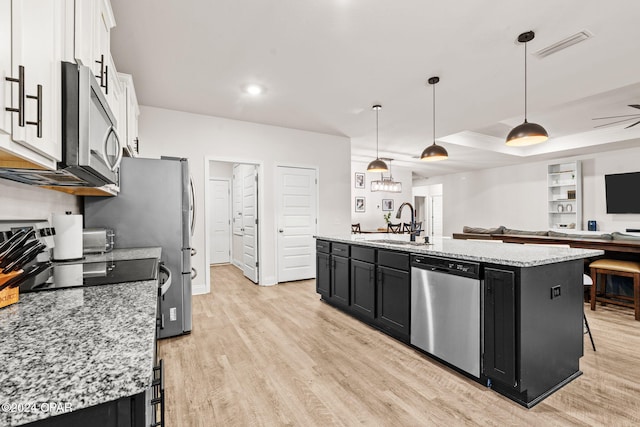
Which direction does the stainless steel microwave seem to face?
to the viewer's right

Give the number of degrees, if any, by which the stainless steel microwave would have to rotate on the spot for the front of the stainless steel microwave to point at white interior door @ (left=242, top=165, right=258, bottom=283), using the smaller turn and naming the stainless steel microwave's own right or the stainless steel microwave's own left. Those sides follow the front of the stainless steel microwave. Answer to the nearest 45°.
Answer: approximately 45° to the stainless steel microwave's own left

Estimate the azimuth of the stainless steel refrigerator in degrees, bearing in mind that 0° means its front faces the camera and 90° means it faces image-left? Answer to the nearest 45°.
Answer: approximately 270°

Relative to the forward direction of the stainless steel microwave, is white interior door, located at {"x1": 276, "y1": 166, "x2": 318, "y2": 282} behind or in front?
in front

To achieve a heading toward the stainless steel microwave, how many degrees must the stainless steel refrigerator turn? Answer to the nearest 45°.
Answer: approximately 90° to its right

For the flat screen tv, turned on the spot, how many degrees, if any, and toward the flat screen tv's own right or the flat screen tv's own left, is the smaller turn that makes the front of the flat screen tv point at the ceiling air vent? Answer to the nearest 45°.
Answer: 0° — it already faces it

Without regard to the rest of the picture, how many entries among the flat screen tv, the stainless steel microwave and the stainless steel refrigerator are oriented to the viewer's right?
2

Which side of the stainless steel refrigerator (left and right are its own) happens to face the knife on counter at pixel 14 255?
right
